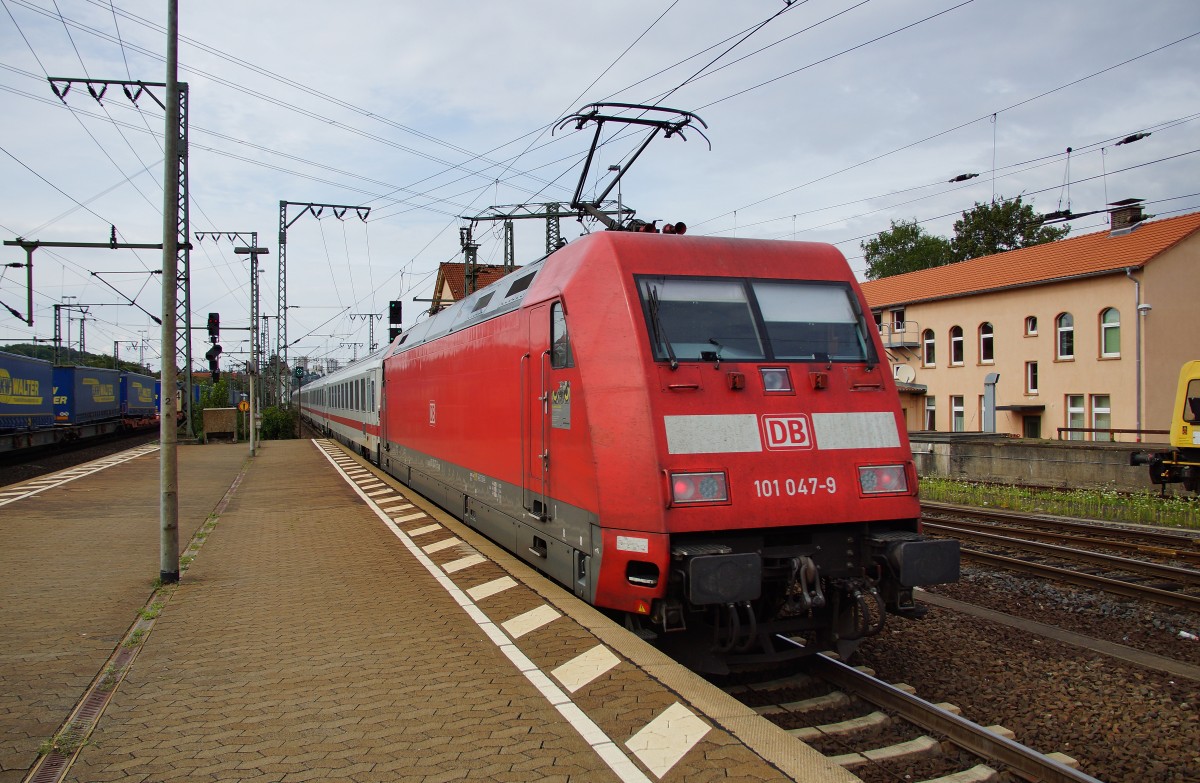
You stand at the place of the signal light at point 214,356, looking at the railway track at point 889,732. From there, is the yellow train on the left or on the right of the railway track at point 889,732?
left

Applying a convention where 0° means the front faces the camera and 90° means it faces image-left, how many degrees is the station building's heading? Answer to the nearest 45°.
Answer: approximately 45°

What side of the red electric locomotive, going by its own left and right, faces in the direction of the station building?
left

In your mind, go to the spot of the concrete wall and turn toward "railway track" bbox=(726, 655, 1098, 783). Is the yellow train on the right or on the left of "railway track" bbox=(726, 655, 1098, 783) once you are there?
left

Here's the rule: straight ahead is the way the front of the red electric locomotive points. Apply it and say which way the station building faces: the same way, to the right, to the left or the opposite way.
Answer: to the right

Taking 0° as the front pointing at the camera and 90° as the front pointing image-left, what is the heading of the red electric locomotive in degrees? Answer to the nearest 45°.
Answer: approximately 315°
